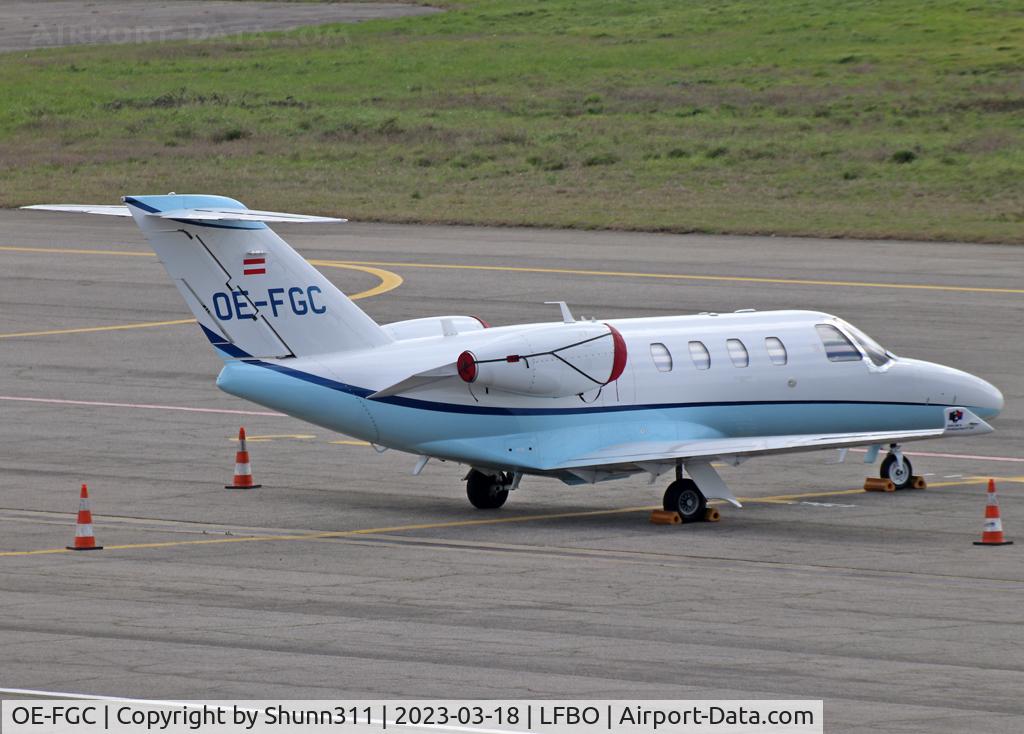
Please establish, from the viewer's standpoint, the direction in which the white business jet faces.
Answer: facing away from the viewer and to the right of the viewer

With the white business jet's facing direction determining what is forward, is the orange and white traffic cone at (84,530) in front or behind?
behind

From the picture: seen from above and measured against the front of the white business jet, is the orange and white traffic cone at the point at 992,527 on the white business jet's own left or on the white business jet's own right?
on the white business jet's own right
